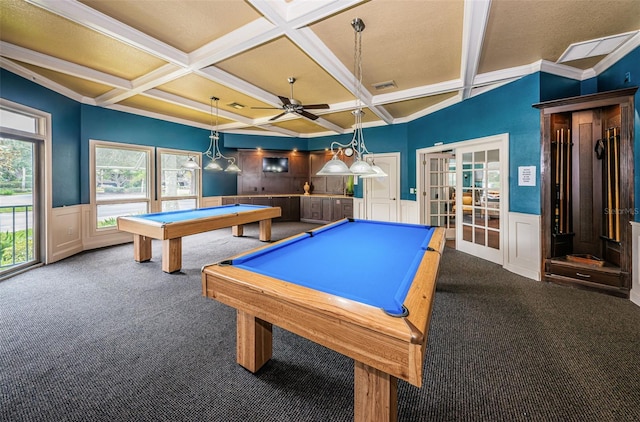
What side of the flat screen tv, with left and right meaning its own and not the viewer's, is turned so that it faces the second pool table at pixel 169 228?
front

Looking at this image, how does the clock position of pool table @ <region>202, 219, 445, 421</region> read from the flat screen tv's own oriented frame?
The pool table is roughly at 12 o'clock from the flat screen tv.

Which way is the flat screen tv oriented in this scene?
toward the camera

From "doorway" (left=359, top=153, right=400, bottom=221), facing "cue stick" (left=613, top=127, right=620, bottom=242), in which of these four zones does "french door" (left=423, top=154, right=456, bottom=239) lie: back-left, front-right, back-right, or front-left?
front-left

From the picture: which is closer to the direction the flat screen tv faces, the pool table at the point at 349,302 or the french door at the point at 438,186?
the pool table

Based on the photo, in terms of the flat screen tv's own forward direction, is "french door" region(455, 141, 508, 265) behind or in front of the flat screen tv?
in front

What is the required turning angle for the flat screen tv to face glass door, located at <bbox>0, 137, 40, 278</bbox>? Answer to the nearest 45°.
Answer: approximately 45° to its right

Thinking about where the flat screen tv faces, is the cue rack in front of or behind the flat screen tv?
in front

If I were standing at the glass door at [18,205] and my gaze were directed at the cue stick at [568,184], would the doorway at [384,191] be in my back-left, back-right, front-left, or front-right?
front-left

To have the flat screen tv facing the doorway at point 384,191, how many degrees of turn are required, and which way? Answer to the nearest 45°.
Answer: approximately 45° to its left
